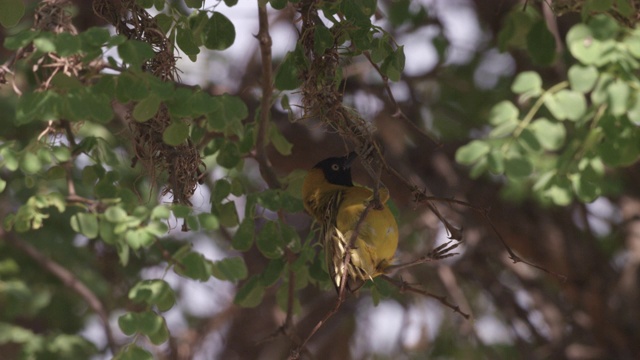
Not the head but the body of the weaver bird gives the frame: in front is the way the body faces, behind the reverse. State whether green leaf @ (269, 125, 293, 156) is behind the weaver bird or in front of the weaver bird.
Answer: behind
